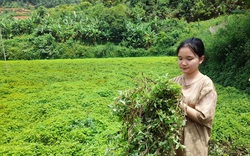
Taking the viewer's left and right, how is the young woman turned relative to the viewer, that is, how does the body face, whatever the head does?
facing the viewer and to the left of the viewer

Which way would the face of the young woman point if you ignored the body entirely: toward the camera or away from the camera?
toward the camera
